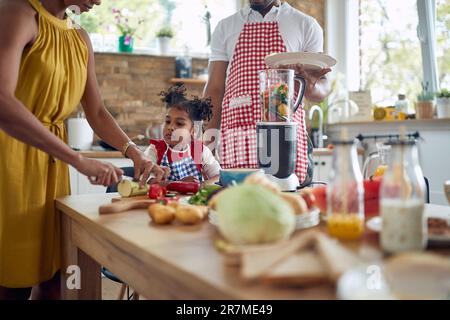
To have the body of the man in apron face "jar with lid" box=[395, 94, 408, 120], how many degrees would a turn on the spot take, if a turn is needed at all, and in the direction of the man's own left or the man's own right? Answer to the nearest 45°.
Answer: approximately 135° to the man's own left

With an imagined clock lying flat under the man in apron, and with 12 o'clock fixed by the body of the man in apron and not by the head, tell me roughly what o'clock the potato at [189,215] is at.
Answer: The potato is roughly at 12 o'clock from the man in apron.

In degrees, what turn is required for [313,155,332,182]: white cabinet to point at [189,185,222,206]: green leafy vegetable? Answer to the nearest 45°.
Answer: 0° — it already faces it

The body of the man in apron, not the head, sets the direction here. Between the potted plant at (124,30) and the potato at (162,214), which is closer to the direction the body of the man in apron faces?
the potato

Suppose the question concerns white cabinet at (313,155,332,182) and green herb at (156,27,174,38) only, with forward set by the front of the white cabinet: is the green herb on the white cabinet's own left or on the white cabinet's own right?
on the white cabinet's own right

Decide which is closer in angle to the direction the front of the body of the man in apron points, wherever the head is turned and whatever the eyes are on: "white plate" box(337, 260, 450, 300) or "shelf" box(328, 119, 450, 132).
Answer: the white plate

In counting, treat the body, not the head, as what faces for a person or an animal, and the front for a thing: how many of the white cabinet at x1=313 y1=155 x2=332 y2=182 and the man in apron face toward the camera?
2

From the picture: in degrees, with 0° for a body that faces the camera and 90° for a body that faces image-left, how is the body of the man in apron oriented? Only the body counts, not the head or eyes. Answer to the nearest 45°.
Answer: approximately 0°

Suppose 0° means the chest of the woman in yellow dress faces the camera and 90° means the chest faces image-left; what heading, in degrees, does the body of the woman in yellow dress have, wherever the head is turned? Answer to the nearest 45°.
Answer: approximately 315°

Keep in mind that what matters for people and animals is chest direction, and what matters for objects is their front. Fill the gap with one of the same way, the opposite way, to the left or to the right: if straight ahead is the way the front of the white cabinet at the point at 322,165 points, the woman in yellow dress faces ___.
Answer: to the left
